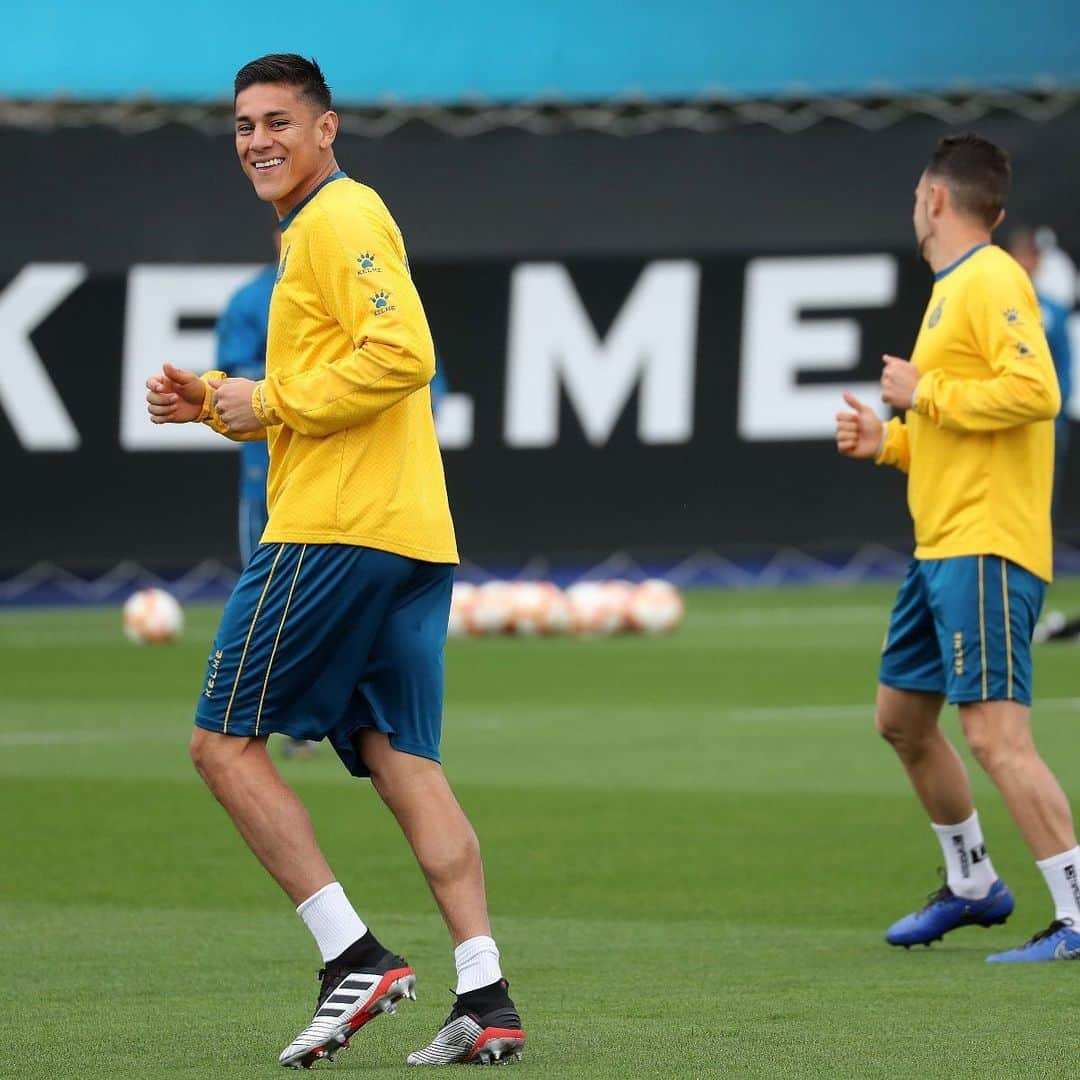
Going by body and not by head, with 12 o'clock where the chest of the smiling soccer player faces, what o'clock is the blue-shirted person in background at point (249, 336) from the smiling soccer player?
The blue-shirted person in background is roughly at 3 o'clock from the smiling soccer player.

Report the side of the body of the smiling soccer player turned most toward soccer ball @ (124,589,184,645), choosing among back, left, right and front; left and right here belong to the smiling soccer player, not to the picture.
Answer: right

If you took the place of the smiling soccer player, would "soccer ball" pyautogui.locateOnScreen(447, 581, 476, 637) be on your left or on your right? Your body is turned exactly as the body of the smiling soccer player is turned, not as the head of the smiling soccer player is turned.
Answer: on your right

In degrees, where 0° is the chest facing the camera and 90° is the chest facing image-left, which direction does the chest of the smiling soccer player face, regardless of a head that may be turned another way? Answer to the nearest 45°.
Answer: approximately 90°

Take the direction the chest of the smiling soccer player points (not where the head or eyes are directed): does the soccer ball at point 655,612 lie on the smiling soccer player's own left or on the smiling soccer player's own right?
on the smiling soccer player's own right

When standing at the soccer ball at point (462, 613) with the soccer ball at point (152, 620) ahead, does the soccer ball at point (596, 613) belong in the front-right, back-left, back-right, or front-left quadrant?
back-left

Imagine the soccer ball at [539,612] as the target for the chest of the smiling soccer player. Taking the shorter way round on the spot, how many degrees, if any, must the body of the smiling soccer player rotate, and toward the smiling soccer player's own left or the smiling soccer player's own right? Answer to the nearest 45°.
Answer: approximately 90° to the smiling soccer player's own right
